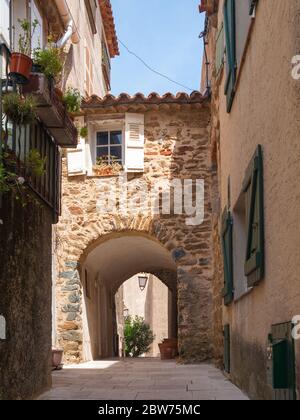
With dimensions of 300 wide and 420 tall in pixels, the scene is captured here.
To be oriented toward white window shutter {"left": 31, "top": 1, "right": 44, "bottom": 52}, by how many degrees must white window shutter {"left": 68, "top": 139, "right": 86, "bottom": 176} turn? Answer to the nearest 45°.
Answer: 0° — it already faces it

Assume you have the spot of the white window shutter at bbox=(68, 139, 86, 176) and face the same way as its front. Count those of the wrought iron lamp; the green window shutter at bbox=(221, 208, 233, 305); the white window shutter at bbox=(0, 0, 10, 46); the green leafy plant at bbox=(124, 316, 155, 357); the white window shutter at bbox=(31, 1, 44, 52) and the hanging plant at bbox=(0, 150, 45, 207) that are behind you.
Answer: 2

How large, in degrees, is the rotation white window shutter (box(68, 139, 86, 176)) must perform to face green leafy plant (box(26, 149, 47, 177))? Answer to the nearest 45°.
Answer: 0° — it already faces it

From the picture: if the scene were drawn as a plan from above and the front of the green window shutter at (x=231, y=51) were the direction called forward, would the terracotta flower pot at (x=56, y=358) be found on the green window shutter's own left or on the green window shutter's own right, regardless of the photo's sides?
on the green window shutter's own right

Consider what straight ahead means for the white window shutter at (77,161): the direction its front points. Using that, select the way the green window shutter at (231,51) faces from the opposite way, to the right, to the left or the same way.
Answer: to the right

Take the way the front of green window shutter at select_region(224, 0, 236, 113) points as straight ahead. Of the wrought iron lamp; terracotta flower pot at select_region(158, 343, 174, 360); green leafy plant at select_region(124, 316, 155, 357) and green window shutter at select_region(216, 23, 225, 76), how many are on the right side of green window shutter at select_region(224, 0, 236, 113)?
4

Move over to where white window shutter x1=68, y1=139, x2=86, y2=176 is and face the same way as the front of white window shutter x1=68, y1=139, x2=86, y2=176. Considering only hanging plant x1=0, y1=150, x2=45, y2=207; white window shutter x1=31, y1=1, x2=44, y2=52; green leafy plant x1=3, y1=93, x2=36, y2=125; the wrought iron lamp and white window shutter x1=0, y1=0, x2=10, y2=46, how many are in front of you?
4

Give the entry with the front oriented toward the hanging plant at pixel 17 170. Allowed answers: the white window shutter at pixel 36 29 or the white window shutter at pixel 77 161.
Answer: the white window shutter at pixel 77 161

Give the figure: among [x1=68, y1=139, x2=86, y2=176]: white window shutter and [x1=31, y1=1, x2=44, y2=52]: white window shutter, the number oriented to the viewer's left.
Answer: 0

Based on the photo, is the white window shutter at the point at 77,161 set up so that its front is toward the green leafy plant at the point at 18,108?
yes

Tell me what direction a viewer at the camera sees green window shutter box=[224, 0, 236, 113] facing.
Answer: facing to the left of the viewer

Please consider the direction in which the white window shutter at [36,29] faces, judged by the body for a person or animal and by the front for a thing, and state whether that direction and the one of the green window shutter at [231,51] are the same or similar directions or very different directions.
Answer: very different directions

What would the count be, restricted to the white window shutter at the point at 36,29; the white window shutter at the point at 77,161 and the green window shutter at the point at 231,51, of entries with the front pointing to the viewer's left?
1

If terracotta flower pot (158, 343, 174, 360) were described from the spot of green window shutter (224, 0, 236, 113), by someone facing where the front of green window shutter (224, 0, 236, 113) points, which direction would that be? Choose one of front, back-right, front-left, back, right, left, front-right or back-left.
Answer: right

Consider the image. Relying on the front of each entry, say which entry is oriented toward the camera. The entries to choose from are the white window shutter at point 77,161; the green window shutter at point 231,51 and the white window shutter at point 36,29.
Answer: the white window shutter at point 77,161

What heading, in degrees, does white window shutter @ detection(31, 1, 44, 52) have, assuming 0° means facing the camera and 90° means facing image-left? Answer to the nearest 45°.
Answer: approximately 270°

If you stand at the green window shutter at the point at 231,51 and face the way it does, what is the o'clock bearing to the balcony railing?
The balcony railing is roughly at 11 o'clock from the green window shutter.

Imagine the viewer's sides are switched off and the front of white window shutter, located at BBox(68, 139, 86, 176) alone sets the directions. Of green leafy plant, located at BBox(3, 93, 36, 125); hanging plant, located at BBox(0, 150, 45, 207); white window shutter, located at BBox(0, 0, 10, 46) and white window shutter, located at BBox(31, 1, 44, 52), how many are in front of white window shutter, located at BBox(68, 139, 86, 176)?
4
